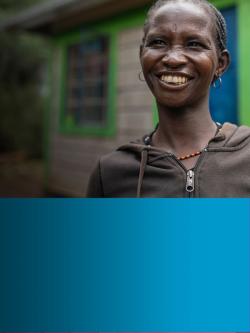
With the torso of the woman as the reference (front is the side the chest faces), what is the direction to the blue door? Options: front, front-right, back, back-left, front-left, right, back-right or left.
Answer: back

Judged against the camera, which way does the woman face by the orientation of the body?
toward the camera
